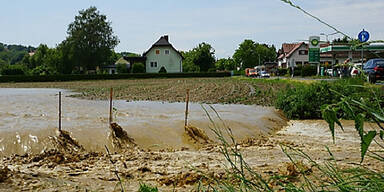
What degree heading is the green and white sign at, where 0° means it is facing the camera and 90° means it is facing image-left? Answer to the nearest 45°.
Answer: approximately 0°

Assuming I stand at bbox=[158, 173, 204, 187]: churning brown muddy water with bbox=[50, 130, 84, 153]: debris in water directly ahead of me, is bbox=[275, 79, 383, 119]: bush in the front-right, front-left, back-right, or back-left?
front-right

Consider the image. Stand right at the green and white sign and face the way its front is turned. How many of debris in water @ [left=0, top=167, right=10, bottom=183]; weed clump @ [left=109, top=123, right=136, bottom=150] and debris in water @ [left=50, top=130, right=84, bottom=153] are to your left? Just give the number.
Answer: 0

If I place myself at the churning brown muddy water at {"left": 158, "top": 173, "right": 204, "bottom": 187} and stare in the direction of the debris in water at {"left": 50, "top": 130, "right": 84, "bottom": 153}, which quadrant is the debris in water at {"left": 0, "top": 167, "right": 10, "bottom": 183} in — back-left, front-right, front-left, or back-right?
front-left

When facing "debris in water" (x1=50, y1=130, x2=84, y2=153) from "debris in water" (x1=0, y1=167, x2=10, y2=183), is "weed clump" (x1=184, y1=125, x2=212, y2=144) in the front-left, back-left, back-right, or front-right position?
front-right
